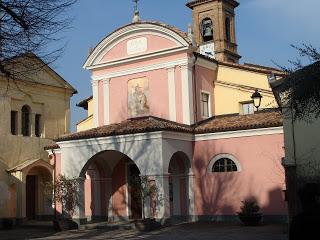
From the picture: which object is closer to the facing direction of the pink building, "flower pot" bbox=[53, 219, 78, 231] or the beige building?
the flower pot

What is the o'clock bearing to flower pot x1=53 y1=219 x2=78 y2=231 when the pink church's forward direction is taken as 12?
The flower pot is roughly at 2 o'clock from the pink church.

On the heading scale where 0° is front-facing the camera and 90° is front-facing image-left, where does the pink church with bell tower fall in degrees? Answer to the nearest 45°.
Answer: approximately 0°

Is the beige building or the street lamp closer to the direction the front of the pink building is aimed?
the street lamp

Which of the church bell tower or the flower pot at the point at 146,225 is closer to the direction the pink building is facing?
the flower pot

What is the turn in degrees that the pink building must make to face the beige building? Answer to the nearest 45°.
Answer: approximately 90° to its right
